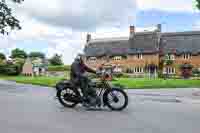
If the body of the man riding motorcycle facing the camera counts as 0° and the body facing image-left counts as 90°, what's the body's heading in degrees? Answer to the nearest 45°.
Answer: approximately 270°

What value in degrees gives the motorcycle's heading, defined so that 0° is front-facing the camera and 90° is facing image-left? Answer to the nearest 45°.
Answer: approximately 270°
